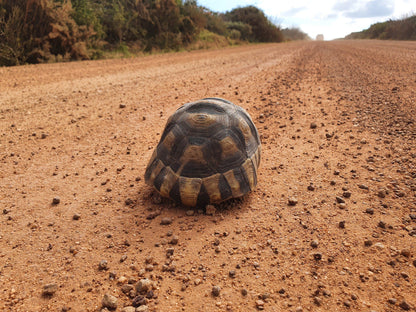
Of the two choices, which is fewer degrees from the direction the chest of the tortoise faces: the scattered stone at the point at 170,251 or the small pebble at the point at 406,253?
the small pebble

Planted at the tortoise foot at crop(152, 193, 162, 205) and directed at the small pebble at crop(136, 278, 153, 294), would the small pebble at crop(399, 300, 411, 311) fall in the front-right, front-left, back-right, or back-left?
front-left

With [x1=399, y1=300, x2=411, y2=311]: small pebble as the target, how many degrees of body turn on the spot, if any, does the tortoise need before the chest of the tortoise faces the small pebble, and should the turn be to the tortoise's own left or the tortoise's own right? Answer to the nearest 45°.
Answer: approximately 90° to the tortoise's own right

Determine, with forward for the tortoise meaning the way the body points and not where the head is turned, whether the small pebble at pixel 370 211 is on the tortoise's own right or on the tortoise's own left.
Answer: on the tortoise's own right

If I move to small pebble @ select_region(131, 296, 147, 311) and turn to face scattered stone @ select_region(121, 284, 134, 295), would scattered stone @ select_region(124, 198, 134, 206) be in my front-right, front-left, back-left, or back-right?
front-right

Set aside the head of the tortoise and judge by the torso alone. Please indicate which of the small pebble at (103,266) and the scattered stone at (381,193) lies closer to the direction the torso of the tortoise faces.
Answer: the scattered stone

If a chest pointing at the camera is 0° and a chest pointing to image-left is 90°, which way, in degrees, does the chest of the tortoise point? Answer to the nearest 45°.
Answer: approximately 225°

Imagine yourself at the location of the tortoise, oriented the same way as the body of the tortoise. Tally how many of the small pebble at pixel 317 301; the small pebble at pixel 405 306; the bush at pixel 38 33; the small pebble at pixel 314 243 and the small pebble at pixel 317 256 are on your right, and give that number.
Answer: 4

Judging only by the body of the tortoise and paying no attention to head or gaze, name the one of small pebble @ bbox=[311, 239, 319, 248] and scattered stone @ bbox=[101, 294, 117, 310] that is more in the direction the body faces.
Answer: the small pebble

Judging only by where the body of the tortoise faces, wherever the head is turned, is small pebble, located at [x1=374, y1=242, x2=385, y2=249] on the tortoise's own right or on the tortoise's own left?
on the tortoise's own right

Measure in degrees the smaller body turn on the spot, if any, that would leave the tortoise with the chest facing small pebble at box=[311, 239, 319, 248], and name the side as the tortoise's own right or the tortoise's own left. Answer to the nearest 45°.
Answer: approximately 90° to the tortoise's own right

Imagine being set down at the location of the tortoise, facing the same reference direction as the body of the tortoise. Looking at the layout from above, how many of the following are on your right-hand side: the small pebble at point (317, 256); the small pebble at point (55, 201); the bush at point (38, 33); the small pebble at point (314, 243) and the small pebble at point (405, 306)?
3

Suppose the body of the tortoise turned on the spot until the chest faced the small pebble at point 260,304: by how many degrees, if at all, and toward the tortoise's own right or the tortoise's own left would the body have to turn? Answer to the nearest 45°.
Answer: approximately 135° to the tortoise's own right

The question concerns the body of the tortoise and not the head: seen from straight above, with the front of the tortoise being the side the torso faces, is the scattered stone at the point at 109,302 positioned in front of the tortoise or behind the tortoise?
behind

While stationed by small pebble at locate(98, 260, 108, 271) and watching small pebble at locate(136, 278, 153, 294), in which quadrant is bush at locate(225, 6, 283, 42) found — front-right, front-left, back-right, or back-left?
back-left

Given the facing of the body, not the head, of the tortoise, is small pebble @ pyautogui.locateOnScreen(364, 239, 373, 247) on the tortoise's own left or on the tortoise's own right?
on the tortoise's own right

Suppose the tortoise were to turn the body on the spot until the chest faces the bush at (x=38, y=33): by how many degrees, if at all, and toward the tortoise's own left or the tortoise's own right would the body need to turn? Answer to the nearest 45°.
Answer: approximately 90° to the tortoise's own left
